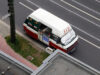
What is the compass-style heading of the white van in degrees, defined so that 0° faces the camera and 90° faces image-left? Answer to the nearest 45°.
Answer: approximately 315°
